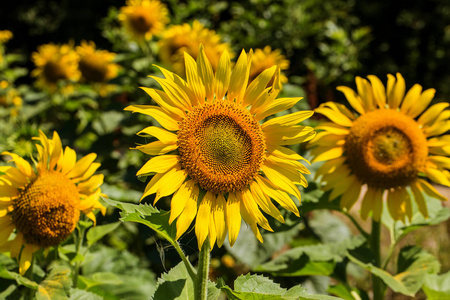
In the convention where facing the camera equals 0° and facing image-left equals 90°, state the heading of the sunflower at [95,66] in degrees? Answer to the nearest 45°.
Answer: approximately 45°

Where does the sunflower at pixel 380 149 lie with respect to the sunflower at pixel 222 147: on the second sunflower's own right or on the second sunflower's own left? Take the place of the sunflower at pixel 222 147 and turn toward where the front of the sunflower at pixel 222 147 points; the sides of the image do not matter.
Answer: on the second sunflower's own left

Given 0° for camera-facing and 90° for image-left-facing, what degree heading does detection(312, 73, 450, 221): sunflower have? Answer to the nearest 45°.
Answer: approximately 0°

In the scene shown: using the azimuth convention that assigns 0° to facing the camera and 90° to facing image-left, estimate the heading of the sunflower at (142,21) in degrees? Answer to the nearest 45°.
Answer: approximately 0°
